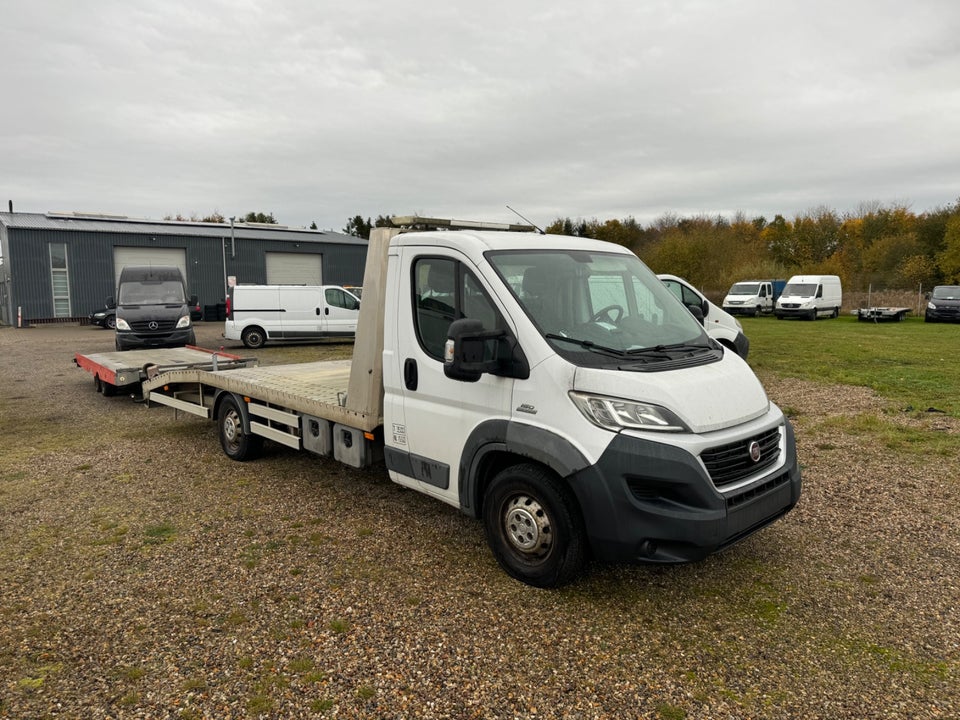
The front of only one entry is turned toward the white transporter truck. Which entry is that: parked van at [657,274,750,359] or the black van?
the black van

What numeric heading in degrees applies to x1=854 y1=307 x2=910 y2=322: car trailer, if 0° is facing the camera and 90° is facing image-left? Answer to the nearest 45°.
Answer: approximately 45°

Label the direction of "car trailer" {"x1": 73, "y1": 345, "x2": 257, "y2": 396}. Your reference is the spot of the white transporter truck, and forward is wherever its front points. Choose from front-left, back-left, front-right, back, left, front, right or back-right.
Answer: back

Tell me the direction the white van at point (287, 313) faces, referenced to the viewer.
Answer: facing to the right of the viewer

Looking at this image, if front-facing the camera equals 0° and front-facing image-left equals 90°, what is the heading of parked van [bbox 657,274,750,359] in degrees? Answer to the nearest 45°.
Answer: approximately 270°

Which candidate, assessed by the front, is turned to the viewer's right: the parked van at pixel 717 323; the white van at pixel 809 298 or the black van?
the parked van

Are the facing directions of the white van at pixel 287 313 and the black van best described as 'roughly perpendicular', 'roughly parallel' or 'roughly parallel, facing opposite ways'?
roughly perpendicular

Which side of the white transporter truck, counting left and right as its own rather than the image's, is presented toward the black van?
back

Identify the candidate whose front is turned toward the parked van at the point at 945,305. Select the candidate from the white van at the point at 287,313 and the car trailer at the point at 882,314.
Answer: the white van

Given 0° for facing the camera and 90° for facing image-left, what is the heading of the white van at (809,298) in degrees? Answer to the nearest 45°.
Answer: approximately 45°
